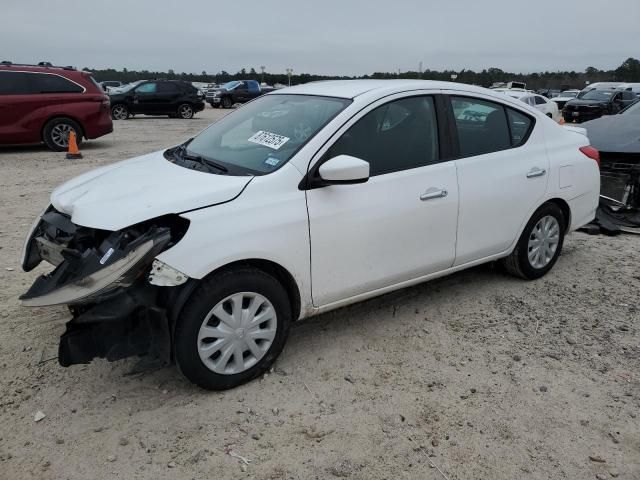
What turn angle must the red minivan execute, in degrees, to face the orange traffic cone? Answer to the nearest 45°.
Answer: approximately 90° to its left

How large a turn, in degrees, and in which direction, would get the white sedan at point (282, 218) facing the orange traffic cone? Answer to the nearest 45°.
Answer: approximately 90° to its right

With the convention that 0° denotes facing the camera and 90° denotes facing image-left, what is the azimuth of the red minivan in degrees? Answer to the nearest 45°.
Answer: approximately 90°

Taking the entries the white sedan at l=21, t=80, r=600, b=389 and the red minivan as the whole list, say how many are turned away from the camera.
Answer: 0

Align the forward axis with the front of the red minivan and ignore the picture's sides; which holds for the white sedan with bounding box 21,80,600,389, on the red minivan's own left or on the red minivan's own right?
on the red minivan's own left

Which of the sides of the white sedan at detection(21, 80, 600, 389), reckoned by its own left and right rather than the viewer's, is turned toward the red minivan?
right
